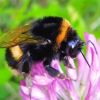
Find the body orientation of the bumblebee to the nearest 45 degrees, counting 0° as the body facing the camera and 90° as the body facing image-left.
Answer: approximately 270°
